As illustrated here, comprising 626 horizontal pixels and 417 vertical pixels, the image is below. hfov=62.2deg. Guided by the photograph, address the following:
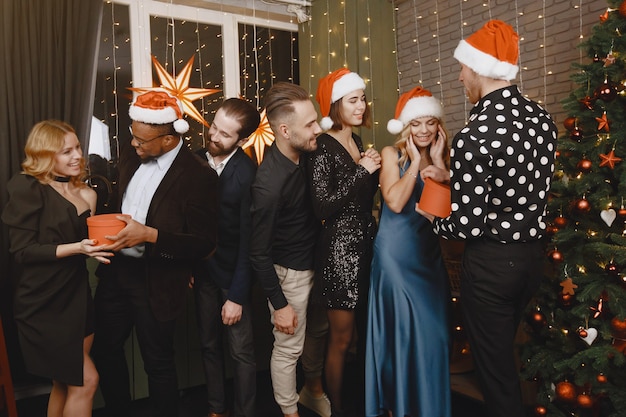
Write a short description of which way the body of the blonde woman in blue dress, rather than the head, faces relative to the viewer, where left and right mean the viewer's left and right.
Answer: facing the viewer and to the right of the viewer

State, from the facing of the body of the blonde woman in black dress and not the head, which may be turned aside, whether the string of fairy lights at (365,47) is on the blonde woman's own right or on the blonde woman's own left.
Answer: on the blonde woman's own left

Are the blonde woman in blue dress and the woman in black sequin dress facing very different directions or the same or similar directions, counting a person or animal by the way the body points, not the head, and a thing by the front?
same or similar directions

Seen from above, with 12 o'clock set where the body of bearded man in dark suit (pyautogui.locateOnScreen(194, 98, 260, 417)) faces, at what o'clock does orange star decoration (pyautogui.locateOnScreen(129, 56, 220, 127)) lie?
The orange star decoration is roughly at 4 o'clock from the bearded man in dark suit.

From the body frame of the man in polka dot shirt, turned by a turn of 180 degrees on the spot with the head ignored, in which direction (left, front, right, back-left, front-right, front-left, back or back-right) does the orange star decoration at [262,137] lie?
back

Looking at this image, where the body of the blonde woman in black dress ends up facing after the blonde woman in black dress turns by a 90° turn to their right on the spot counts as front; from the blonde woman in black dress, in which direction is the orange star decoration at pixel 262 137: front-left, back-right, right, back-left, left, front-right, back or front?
back

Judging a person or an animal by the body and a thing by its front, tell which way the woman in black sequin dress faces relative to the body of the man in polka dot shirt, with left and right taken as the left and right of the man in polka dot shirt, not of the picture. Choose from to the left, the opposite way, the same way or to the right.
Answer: the opposite way

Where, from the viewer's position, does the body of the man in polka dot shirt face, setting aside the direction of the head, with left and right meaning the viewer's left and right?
facing away from the viewer and to the left of the viewer

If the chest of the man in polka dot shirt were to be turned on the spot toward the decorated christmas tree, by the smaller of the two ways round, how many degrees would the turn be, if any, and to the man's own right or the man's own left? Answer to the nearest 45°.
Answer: approximately 90° to the man's own right
